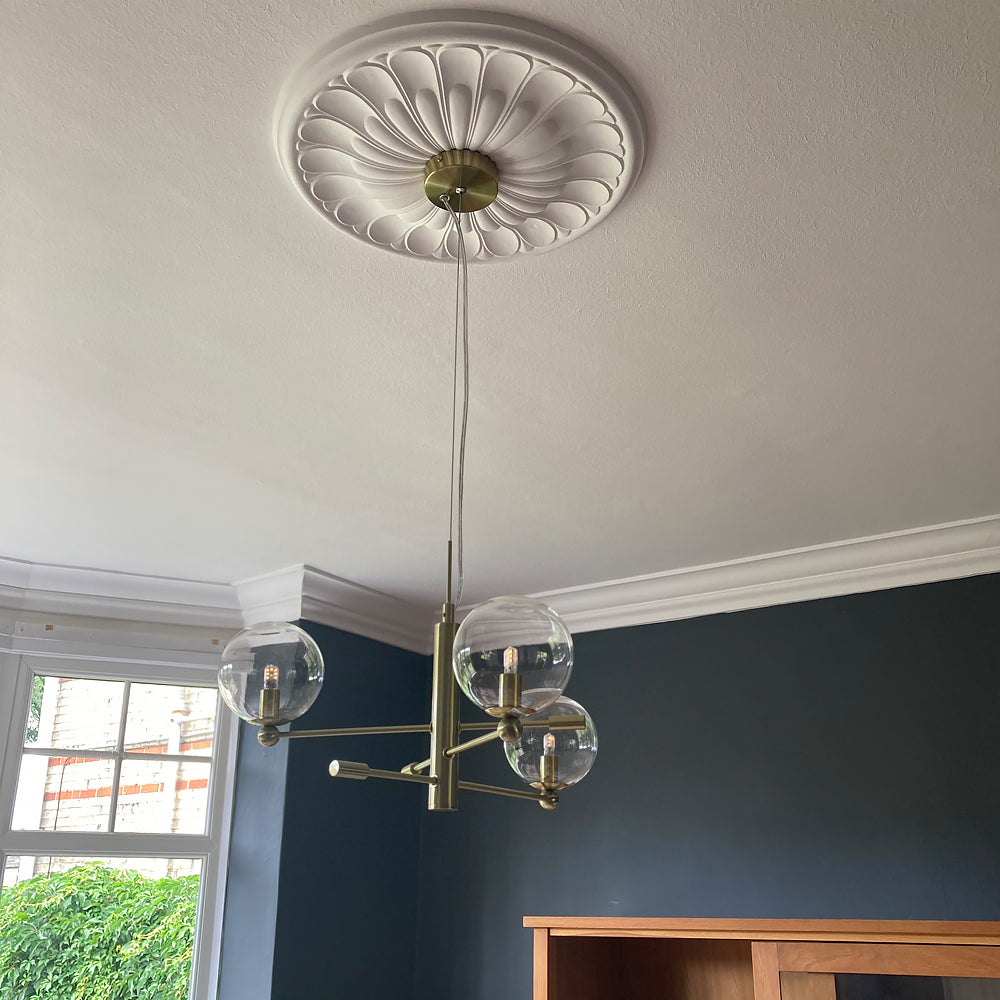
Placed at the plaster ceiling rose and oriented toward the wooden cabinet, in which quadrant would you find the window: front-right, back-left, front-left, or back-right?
front-left

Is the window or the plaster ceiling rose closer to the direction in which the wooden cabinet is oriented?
the plaster ceiling rose

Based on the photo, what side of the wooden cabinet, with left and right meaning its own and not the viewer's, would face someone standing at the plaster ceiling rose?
front

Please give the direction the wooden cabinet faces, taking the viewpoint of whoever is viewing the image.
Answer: facing the viewer

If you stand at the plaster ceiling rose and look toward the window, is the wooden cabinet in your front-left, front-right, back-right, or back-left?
front-right

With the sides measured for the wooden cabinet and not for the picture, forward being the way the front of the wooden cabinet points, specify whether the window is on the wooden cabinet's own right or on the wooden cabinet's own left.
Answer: on the wooden cabinet's own right

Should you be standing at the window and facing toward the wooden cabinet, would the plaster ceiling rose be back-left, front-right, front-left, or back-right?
front-right

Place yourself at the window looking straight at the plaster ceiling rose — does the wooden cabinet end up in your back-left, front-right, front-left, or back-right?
front-left
